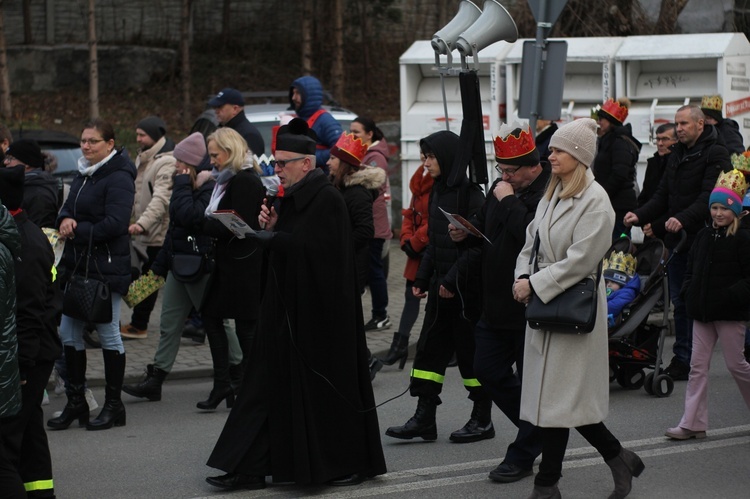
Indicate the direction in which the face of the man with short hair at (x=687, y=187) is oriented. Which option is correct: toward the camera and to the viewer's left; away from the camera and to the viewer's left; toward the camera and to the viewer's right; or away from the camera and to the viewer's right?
toward the camera and to the viewer's left

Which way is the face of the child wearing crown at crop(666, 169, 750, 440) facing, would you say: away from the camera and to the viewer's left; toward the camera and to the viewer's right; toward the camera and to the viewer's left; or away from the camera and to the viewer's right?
toward the camera and to the viewer's left

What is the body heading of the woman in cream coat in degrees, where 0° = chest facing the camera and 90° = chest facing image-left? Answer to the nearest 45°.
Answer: approximately 90°

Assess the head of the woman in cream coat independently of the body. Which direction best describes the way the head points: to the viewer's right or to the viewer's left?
to the viewer's left

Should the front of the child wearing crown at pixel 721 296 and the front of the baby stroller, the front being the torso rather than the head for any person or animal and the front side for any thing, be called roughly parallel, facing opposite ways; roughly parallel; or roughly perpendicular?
roughly parallel

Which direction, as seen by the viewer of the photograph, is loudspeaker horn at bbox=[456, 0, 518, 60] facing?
facing away from the viewer and to the right of the viewer

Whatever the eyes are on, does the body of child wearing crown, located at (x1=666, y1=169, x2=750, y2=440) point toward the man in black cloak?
yes

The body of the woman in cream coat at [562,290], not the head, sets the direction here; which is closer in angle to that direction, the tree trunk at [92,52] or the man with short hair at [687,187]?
the tree trunk

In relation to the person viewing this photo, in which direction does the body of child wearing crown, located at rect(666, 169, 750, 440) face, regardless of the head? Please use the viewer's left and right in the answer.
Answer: facing the viewer and to the left of the viewer

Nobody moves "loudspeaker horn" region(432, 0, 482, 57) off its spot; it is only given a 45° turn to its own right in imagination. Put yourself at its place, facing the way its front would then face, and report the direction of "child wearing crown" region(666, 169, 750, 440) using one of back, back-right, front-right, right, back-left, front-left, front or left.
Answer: front-right

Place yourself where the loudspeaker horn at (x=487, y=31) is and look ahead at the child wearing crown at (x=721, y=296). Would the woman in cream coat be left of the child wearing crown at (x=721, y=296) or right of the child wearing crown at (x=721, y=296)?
right
